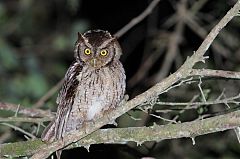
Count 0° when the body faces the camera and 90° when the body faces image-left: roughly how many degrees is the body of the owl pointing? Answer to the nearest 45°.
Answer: approximately 315°
